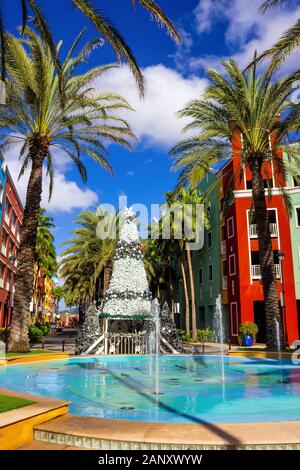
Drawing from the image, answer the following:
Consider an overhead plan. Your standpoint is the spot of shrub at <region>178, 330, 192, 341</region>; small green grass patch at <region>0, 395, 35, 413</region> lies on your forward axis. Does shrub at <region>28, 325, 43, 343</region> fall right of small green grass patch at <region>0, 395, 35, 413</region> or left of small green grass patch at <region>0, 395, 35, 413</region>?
right

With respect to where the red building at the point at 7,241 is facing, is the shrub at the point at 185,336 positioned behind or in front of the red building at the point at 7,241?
in front

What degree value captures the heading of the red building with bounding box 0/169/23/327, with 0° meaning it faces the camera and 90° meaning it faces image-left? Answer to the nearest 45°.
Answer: approximately 270°

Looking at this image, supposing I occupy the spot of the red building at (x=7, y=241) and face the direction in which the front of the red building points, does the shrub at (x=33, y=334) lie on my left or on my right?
on my right

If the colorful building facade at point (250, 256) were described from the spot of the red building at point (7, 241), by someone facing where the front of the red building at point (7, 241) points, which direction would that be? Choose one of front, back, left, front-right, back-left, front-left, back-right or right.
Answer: front-right

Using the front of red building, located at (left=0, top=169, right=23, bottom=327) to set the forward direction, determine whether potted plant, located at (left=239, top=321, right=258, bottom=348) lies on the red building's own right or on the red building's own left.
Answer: on the red building's own right

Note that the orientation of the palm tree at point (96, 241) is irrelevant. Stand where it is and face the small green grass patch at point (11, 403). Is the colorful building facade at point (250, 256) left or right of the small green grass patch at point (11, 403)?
left

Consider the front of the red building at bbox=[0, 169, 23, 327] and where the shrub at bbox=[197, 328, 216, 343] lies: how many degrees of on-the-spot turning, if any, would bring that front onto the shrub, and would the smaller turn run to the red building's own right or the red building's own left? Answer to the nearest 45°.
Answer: approximately 45° to the red building's own right
